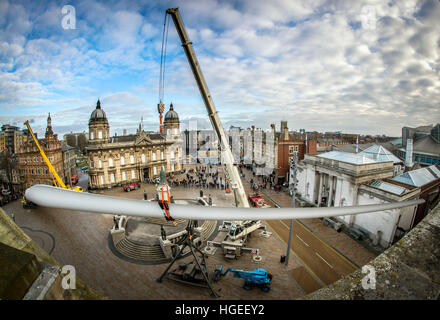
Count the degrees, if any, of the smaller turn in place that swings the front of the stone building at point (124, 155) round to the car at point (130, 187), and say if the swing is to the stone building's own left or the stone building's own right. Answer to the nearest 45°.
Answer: approximately 45° to the stone building's own right

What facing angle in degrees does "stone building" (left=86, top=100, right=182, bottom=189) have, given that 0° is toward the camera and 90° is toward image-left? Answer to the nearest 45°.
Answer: approximately 315°

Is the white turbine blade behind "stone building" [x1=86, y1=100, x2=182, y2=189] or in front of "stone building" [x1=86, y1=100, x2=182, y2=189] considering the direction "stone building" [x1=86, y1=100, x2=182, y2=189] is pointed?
in front

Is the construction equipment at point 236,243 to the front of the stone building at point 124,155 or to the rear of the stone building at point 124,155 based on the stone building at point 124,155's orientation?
to the front

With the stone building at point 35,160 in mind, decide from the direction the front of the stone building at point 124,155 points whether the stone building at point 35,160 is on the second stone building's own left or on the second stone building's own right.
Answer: on the second stone building's own right

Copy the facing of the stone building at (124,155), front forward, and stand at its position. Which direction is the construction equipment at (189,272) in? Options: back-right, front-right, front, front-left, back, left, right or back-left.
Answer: front-right
